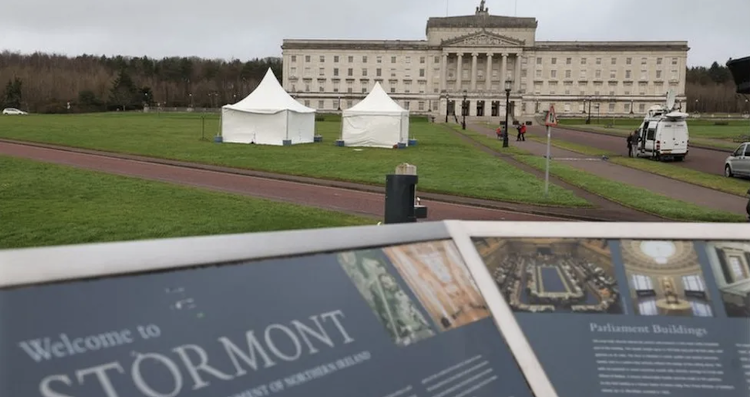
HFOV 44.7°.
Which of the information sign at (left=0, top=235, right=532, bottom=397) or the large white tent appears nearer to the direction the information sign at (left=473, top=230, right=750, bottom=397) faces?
the information sign

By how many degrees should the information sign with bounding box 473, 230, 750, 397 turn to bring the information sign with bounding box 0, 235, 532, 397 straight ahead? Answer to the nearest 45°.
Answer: approximately 45° to its right

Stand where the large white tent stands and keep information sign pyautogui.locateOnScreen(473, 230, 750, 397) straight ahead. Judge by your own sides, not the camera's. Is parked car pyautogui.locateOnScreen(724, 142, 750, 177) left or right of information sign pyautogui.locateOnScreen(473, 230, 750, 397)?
left

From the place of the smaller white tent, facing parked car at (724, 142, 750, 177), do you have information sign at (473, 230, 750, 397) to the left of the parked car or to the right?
right

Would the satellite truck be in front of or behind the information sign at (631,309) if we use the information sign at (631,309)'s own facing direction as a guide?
behind

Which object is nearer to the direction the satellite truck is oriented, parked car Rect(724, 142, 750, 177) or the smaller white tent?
the smaller white tent

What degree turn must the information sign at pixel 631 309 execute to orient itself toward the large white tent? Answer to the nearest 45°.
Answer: approximately 135° to its right

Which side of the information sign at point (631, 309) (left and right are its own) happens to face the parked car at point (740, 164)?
back
